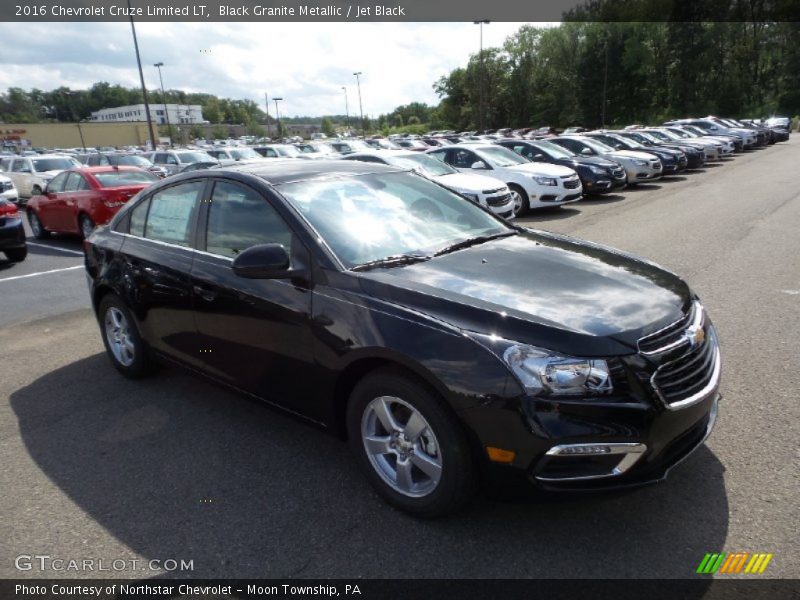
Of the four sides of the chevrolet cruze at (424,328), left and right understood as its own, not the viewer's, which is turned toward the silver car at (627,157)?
left

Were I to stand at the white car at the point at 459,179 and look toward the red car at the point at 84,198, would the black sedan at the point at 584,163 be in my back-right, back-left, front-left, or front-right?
back-right

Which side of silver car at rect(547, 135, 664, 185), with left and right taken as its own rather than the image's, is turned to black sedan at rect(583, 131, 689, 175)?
left

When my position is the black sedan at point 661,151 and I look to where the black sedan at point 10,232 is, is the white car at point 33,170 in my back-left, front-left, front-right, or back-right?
front-right

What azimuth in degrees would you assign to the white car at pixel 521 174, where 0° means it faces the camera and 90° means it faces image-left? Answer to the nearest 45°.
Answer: approximately 315°

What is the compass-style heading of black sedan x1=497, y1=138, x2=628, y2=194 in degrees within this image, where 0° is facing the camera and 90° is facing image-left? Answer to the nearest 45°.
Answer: approximately 315°

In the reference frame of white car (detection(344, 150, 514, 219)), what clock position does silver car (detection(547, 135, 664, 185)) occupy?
silver car (detection(547, 135, 664, 185)) is roughly at 9 o'clock from white car (detection(344, 150, 514, 219)).

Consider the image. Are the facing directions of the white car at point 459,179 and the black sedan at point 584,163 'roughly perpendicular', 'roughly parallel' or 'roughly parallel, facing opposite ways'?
roughly parallel

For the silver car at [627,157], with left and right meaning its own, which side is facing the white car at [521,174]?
right

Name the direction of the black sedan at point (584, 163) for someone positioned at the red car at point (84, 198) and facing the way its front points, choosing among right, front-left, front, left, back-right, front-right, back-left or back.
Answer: back-right

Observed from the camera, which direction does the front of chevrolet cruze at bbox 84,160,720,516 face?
facing the viewer and to the right of the viewer

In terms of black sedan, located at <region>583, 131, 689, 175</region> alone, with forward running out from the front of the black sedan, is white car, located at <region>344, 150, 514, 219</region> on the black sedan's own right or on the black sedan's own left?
on the black sedan's own right

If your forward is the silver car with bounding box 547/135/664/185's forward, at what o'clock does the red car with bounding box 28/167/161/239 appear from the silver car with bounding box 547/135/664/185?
The red car is roughly at 3 o'clock from the silver car.

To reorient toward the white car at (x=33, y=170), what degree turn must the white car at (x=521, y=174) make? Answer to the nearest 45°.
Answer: approximately 135° to its right

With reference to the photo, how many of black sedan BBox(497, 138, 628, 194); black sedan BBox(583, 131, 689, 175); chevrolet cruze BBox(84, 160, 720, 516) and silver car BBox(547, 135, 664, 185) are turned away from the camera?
0
